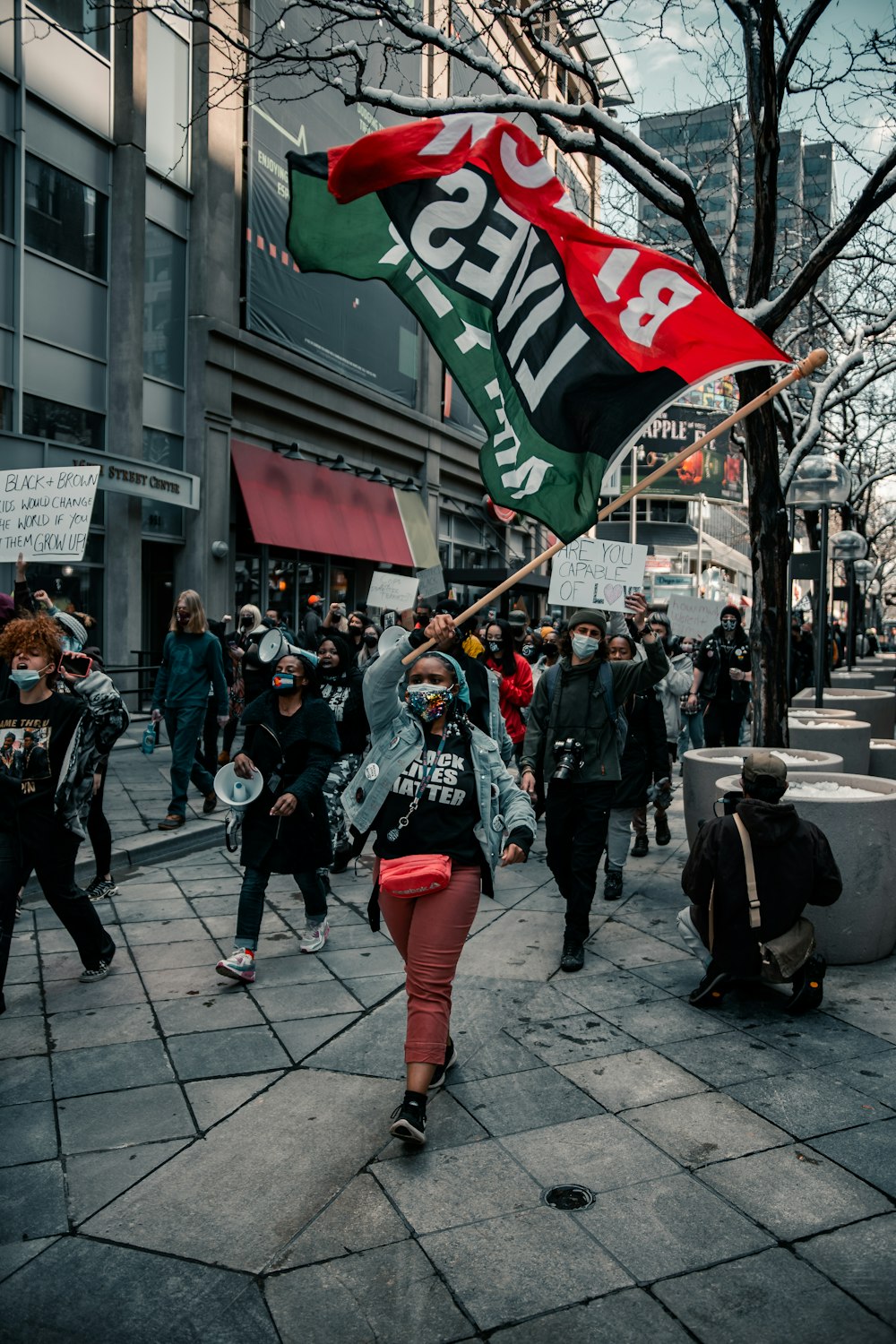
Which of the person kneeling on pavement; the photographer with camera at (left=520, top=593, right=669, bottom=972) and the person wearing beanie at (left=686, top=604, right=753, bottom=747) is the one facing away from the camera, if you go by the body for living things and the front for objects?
the person kneeling on pavement

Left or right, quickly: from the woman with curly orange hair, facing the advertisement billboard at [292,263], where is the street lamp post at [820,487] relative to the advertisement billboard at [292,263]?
right

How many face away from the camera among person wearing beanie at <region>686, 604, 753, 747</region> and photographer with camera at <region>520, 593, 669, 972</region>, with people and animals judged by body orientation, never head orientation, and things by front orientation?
0

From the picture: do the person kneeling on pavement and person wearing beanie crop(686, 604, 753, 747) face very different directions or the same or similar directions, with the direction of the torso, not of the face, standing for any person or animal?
very different directions

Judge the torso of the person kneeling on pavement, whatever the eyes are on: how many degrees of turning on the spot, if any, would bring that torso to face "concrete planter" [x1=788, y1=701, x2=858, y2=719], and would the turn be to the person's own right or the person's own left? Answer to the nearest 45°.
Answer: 0° — they already face it

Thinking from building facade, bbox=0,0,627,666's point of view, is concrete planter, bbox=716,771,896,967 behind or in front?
in front

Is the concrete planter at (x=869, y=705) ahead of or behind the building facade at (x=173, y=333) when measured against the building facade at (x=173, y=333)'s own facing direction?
ahead

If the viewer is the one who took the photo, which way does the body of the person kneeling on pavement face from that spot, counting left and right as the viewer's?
facing away from the viewer

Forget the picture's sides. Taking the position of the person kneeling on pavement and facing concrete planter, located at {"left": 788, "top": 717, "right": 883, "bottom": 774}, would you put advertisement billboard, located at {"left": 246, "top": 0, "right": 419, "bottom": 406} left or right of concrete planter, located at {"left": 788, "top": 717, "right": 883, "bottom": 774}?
left

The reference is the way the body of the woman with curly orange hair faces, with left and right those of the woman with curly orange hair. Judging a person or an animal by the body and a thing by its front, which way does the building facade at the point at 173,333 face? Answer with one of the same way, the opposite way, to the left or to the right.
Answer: to the left

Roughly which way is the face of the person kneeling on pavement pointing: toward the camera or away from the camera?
away from the camera

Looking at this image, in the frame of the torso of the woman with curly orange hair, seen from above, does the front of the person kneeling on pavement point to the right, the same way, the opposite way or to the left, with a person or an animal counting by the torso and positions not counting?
the opposite way

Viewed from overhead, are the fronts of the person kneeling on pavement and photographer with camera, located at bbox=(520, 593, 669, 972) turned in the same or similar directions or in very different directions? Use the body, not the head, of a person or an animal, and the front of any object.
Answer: very different directions
